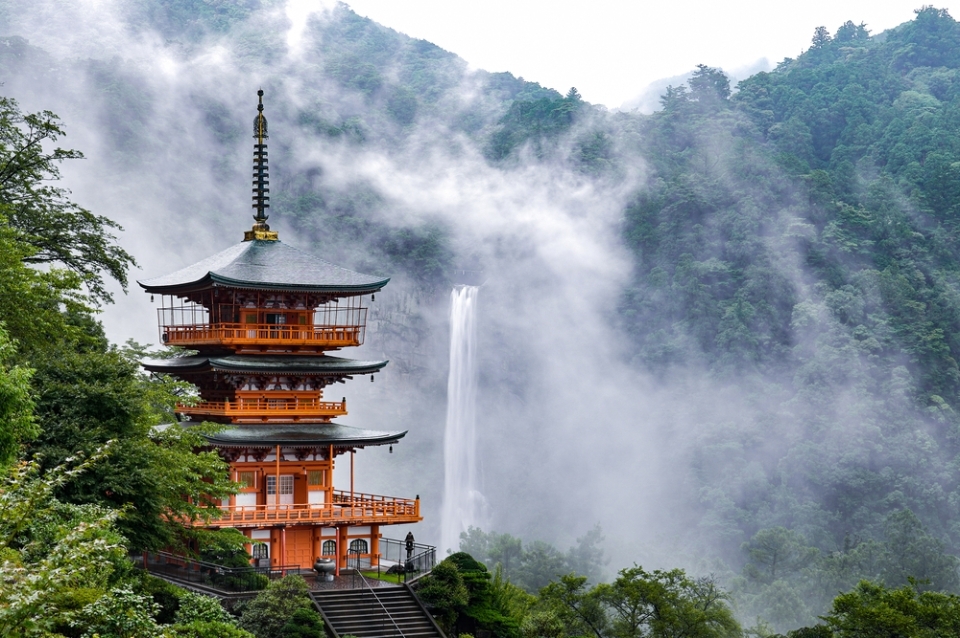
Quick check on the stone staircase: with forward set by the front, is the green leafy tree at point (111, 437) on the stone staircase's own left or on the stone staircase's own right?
on the stone staircase's own right

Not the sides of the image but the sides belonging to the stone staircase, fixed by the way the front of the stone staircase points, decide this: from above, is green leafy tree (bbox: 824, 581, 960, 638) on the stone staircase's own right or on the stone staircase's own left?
on the stone staircase's own left

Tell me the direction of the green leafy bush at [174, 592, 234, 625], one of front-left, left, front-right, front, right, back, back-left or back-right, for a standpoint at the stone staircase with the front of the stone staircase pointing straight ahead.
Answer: front-right

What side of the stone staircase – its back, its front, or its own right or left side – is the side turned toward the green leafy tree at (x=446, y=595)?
left

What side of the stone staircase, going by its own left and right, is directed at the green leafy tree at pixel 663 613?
left

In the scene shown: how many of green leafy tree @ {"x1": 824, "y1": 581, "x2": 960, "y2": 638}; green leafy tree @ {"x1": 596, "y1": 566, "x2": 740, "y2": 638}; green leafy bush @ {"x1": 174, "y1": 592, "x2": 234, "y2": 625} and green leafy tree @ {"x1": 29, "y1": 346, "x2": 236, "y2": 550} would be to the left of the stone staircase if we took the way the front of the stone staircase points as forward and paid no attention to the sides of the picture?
2

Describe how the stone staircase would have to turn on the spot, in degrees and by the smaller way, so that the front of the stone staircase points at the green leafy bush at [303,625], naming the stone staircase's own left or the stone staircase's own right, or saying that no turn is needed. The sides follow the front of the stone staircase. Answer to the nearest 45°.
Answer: approximately 45° to the stone staircase's own right

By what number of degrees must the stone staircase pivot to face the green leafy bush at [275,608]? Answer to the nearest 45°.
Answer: approximately 45° to its right

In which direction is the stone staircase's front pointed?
toward the camera

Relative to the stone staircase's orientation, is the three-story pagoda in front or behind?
behind
